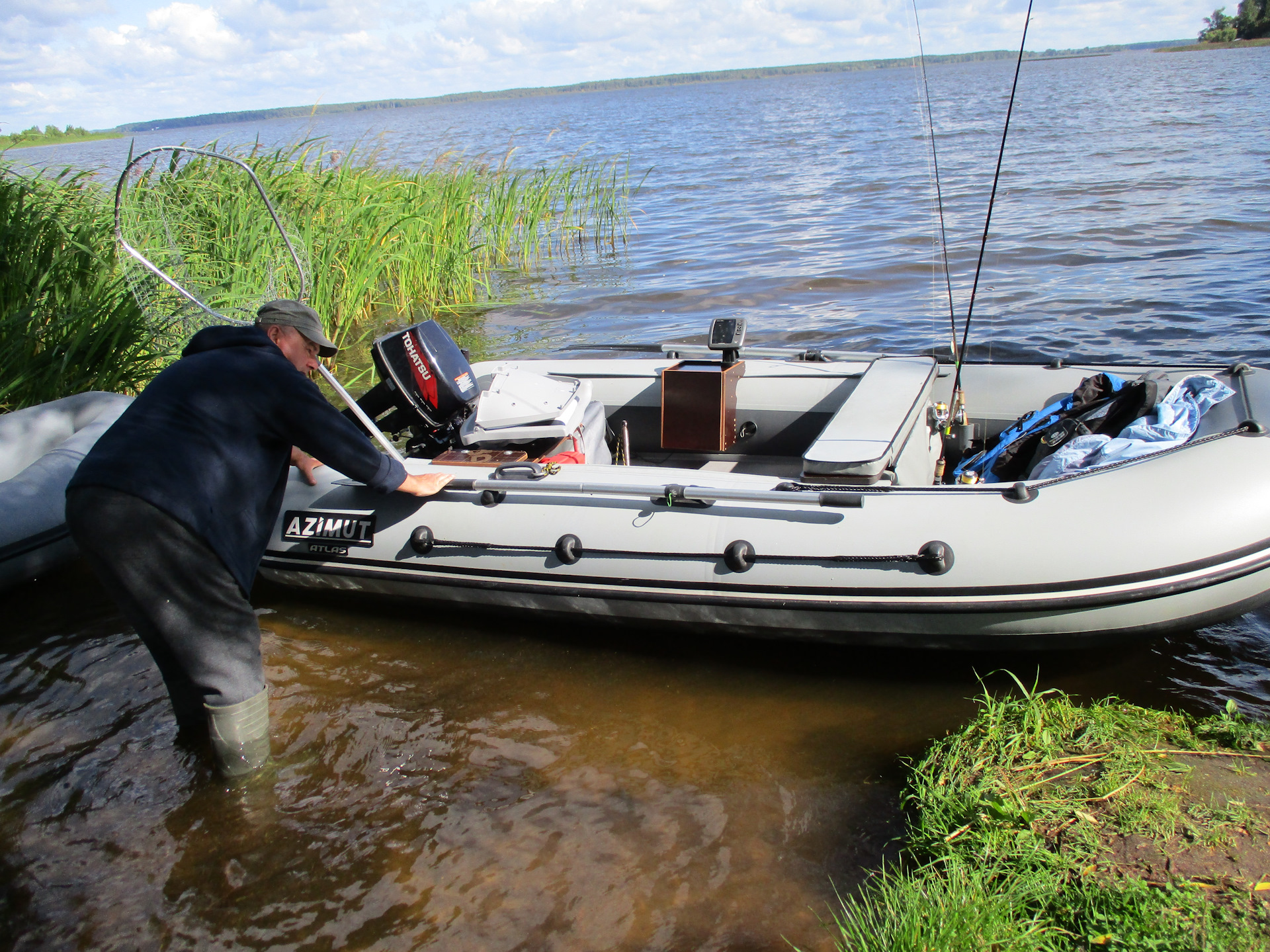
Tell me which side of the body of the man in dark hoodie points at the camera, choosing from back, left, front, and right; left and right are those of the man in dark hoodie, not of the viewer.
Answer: right

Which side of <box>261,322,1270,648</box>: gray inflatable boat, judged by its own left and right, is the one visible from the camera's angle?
right

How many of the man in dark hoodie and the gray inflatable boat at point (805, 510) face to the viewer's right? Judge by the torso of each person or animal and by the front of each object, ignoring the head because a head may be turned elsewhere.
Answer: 2

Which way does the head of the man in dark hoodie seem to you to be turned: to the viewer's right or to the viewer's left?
to the viewer's right

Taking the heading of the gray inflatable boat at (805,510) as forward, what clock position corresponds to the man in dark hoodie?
The man in dark hoodie is roughly at 5 o'clock from the gray inflatable boat.

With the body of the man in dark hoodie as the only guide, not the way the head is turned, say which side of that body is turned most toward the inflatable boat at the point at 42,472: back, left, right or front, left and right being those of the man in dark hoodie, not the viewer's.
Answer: left

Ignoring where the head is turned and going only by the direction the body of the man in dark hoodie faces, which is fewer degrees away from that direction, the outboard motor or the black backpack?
the black backpack

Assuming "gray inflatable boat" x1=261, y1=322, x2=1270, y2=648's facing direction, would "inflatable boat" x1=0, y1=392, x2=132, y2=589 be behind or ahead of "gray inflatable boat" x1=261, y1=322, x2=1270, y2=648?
behind
